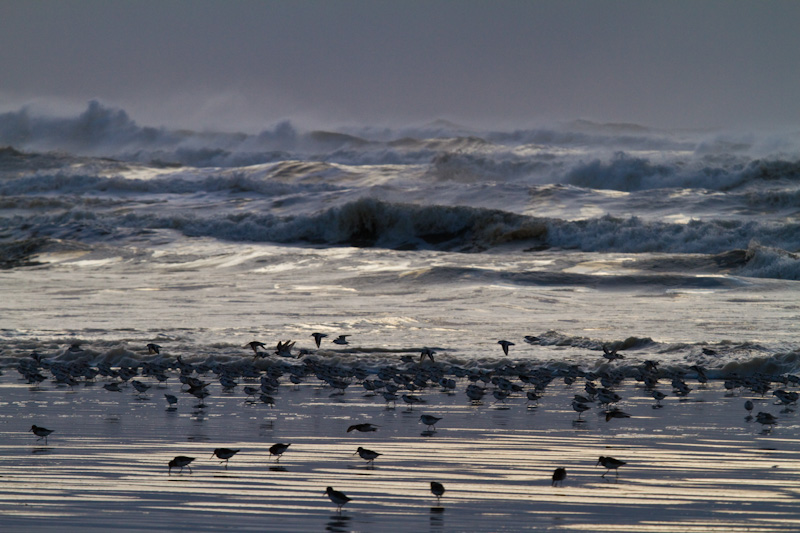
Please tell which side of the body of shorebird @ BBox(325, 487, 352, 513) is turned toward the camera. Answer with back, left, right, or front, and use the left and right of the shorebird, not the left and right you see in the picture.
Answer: left

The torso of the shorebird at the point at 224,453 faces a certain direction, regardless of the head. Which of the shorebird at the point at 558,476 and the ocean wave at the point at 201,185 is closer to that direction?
the ocean wave

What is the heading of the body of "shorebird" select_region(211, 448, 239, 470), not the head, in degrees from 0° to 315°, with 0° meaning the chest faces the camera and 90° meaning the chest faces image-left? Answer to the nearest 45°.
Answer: approximately 90°

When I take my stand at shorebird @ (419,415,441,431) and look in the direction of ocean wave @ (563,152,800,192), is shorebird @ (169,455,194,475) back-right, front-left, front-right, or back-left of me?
back-left

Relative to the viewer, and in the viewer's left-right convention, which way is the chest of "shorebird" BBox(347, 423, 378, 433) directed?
facing to the left of the viewer

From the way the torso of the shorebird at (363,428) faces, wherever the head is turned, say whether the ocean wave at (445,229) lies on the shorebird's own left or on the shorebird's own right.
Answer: on the shorebird's own right

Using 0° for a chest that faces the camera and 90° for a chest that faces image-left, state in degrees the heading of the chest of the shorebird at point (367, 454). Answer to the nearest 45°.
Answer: approximately 90°
